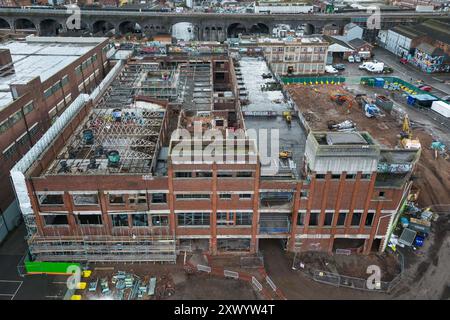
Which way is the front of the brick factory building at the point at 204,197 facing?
toward the camera

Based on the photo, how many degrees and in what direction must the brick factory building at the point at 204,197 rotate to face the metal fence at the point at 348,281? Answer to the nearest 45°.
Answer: approximately 90° to its left

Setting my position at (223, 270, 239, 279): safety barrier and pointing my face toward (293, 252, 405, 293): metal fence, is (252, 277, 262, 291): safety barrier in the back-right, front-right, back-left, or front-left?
front-right
